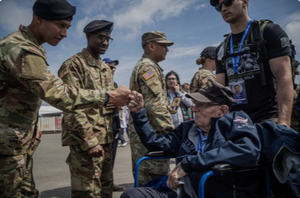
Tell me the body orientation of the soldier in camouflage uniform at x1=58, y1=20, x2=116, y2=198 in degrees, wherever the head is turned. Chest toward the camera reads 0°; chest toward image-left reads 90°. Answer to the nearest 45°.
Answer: approximately 315°

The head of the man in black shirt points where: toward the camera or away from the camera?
toward the camera

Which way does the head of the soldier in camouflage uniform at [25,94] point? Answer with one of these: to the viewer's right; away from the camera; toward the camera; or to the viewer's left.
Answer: to the viewer's right

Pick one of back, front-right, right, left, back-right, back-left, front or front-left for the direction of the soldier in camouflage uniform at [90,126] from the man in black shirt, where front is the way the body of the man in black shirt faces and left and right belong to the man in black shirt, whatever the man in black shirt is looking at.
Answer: front-right

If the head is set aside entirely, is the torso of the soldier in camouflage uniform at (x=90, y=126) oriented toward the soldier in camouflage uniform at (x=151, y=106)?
no

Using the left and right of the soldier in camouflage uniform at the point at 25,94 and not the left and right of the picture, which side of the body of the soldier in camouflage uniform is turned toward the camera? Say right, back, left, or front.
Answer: right

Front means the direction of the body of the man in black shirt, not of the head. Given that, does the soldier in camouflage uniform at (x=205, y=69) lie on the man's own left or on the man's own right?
on the man's own right

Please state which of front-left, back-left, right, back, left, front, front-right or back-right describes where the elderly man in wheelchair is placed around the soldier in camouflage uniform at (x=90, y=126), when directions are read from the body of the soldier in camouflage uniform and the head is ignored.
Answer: front

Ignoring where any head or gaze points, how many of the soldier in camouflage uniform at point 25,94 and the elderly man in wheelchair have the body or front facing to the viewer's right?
1

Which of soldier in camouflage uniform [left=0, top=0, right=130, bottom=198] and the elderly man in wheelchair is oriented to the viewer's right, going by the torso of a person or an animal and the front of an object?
the soldier in camouflage uniform

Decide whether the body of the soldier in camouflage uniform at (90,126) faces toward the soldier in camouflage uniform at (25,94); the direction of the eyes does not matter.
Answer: no

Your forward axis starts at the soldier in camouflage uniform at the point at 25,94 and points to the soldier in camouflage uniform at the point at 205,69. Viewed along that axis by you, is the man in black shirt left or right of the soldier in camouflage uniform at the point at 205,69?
right

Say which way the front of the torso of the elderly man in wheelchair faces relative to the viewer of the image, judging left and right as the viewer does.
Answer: facing the viewer and to the left of the viewer

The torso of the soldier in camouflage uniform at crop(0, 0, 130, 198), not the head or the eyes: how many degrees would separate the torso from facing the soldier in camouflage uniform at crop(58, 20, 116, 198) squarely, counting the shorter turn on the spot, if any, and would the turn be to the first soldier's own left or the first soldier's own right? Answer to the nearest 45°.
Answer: approximately 45° to the first soldier's own left
